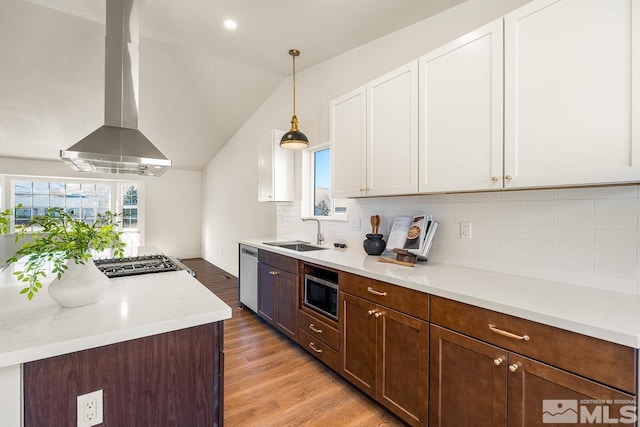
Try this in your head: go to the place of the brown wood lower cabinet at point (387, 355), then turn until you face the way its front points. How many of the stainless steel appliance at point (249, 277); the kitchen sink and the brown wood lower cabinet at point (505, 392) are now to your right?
2

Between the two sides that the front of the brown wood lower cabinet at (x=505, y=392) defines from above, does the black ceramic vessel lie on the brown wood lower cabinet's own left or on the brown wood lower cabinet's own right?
on the brown wood lower cabinet's own right

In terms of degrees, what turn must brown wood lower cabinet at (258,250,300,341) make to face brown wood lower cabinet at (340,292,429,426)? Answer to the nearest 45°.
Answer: approximately 90° to its left

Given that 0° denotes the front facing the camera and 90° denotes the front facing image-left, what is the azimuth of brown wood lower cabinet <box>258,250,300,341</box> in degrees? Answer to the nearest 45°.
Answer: approximately 45°

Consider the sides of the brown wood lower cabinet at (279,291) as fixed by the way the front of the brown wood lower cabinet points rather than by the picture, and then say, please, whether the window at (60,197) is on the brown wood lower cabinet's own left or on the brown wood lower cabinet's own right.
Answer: on the brown wood lower cabinet's own right

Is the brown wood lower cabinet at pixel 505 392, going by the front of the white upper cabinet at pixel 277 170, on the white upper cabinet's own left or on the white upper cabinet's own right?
on the white upper cabinet's own left
